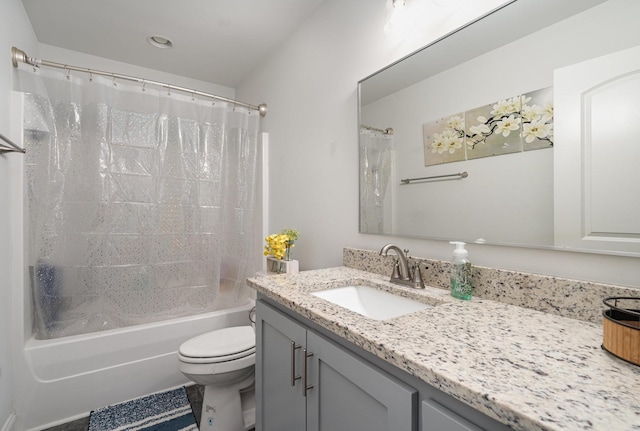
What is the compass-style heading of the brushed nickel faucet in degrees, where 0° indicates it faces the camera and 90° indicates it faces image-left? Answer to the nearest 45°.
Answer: approximately 45°

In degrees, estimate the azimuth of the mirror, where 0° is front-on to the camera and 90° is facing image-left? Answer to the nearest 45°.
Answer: approximately 45°

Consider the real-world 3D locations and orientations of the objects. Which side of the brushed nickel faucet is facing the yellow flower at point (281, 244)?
right

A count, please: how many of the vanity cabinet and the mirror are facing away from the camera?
0

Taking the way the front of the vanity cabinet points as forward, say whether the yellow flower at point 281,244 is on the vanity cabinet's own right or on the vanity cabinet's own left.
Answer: on the vanity cabinet's own right
